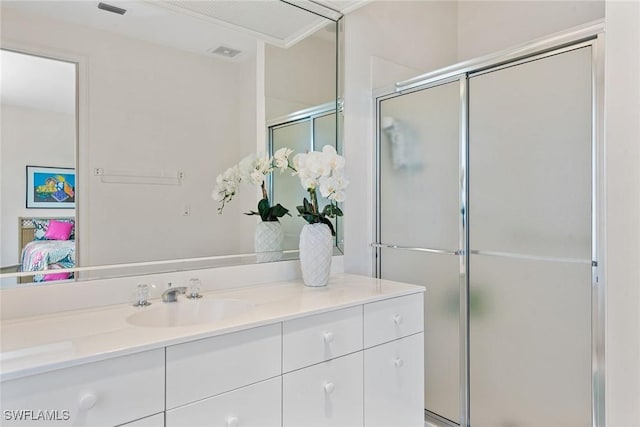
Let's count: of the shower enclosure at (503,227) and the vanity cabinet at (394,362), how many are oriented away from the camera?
0

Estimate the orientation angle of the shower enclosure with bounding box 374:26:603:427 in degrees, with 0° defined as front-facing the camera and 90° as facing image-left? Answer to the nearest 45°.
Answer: approximately 45°

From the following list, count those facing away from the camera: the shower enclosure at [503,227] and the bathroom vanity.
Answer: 0

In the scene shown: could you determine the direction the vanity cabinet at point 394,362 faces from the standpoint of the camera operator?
facing the viewer and to the right of the viewer
